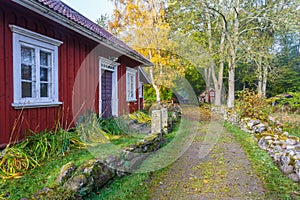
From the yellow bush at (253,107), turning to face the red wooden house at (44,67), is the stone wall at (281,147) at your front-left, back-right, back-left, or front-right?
front-left

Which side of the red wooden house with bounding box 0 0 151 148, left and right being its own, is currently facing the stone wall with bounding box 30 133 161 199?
front

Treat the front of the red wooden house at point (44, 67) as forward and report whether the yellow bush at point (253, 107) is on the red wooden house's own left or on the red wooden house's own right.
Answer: on the red wooden house's own left

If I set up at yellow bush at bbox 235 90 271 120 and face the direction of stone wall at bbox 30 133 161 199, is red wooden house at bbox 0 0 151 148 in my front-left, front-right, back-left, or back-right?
front-right

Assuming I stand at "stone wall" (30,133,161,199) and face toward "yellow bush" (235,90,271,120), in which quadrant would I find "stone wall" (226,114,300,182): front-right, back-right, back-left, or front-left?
front-right

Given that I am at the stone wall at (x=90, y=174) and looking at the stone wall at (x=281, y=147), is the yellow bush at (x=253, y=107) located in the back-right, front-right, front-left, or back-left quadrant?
front-left

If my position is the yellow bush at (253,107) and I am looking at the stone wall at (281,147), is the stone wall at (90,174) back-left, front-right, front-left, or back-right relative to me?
front-right

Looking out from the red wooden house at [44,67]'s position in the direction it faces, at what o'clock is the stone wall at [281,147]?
The stone wall is roughly at 11 o'clock from the red wooden house.

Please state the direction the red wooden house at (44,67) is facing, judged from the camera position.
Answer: facing the viewer and to the right of the viewer
